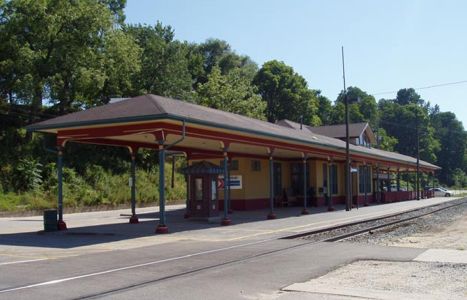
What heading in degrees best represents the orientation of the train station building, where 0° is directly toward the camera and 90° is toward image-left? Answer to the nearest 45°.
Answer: approximately 315°

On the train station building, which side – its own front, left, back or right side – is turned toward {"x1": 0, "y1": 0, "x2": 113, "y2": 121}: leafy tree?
back
